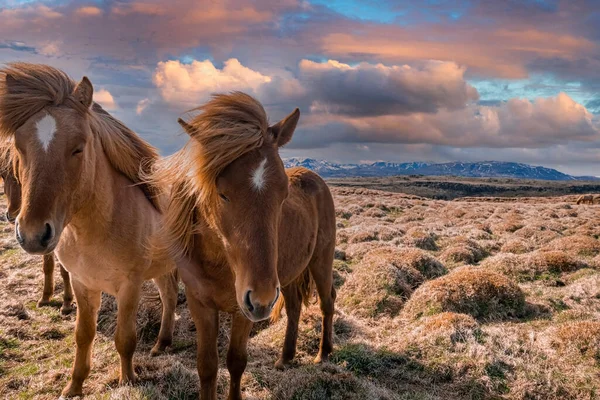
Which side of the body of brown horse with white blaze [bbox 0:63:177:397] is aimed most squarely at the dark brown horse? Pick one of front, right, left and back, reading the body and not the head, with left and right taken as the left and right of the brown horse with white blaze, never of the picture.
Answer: left

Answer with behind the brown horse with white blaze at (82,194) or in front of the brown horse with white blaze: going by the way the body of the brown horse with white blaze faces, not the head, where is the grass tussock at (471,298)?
behind

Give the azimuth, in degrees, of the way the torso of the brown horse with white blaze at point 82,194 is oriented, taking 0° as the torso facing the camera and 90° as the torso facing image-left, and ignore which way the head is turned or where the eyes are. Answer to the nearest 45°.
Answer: approximately 45°

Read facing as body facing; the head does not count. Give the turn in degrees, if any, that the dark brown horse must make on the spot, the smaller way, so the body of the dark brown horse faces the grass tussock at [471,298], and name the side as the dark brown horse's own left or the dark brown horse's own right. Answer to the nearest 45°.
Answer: approximately 180°

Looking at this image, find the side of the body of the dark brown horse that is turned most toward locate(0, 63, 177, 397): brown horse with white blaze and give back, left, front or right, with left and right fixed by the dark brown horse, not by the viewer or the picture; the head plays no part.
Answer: right

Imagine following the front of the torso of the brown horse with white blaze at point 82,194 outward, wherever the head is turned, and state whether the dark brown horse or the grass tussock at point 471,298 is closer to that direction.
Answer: the dark brown horse

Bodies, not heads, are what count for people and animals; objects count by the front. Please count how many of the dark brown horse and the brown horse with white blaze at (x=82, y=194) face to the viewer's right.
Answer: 0
